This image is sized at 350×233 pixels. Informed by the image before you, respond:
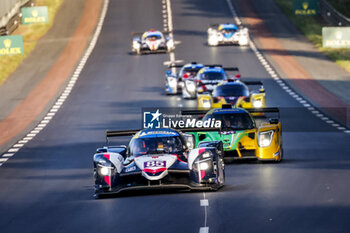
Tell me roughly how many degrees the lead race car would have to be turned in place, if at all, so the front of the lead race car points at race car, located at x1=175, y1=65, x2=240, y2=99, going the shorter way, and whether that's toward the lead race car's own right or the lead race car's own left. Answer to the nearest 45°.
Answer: approximately 180°

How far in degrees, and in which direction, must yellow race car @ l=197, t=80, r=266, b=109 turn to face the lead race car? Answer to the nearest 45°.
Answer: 0° — it already faces it

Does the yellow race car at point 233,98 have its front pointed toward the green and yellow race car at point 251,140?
yes

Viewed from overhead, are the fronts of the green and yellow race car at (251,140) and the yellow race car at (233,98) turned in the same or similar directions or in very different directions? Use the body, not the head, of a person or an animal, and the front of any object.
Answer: same or similar directions

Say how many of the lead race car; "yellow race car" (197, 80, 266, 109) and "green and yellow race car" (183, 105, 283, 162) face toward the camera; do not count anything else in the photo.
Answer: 3

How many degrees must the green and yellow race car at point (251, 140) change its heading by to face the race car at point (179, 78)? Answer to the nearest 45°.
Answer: approximately 180°

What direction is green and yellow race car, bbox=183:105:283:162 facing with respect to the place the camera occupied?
facing the viewer

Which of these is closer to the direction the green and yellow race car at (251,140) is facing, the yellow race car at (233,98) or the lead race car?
the lead race car

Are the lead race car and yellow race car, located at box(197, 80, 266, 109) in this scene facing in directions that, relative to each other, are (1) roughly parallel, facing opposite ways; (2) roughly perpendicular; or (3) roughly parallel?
roughly parallel

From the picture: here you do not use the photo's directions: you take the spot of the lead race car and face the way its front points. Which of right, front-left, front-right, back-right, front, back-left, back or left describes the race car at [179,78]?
back

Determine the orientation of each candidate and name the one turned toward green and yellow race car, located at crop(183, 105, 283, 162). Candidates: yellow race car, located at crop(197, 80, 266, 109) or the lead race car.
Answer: yellow race car, located at crop(197, 80, 266, 109)

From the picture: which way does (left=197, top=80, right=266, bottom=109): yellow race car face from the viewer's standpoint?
toward the camera

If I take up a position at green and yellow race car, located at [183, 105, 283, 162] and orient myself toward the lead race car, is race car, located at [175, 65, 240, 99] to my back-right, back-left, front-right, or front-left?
back-right
